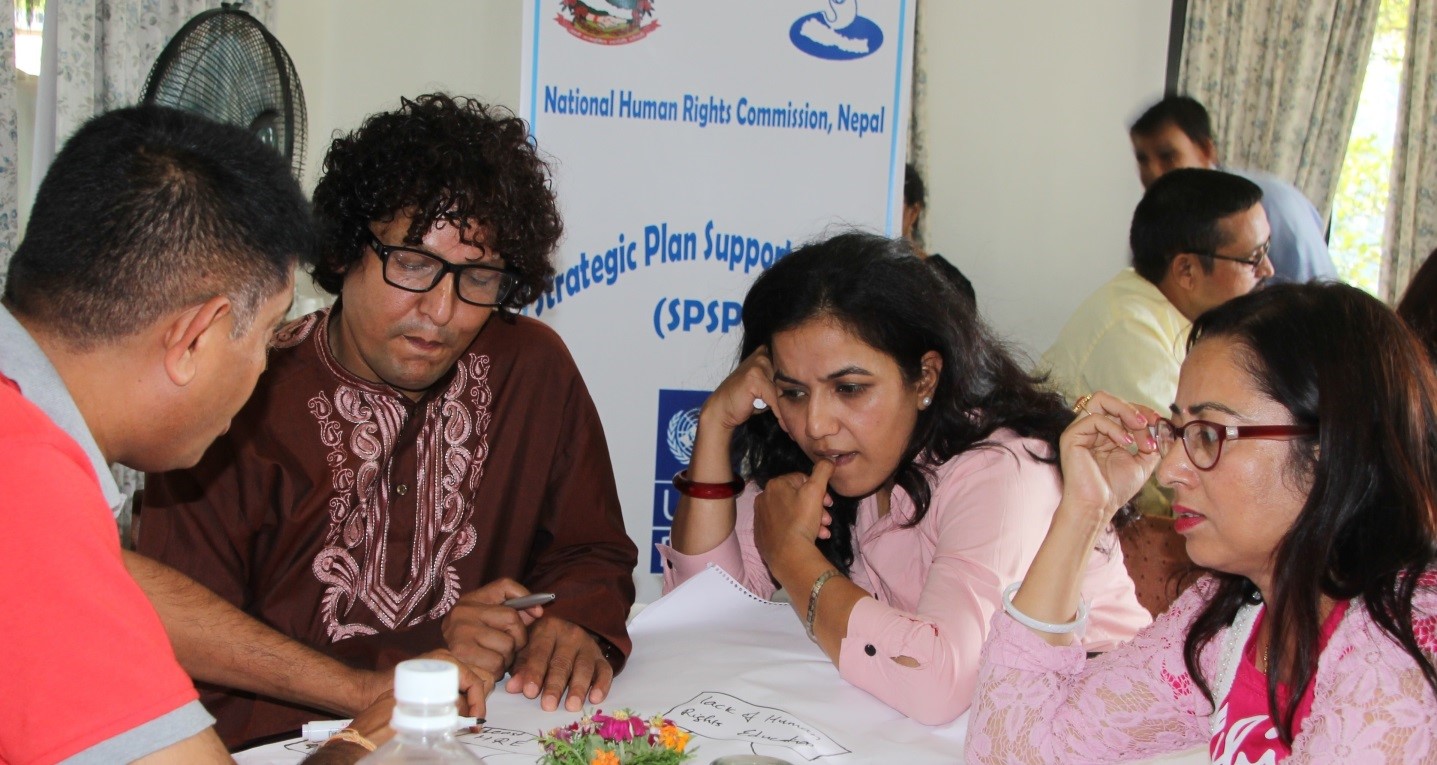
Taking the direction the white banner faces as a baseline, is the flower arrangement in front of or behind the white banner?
in front

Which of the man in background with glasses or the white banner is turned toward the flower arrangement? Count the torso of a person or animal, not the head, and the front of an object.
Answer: the white banner

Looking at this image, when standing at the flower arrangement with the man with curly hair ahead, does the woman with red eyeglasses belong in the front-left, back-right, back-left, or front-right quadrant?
back-right

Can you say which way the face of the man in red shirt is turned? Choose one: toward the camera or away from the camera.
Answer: away from the camera

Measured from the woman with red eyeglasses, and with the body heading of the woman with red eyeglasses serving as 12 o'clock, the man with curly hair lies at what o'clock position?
The man with curly hair is roughly at 2 o'clock from the woman with red eyeglasses.

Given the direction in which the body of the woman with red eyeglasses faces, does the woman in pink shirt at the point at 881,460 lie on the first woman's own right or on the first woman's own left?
on the first woman's own right

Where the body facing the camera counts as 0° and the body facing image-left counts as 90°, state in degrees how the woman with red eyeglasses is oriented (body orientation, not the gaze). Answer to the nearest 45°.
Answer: approximately 45°

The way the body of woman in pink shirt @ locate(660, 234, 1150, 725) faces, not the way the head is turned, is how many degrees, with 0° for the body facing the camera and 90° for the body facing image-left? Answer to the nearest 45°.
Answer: approximately 45°

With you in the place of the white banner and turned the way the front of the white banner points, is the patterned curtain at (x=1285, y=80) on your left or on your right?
on your left

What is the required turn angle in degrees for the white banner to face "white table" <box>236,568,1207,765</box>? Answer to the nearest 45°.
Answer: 0° — it already faces it
